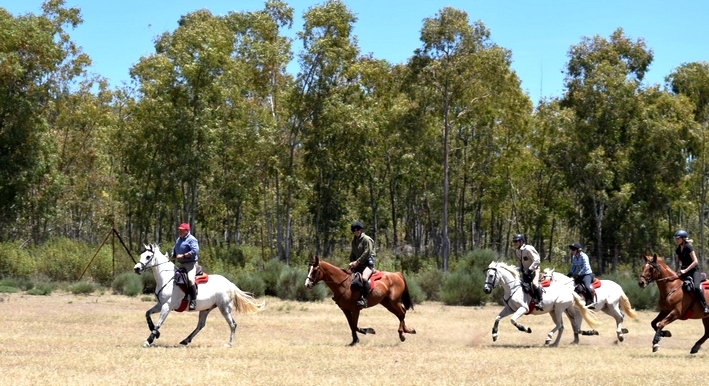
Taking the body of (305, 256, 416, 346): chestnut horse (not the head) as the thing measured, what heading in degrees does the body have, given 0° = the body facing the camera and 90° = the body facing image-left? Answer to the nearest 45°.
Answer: approximately 90°

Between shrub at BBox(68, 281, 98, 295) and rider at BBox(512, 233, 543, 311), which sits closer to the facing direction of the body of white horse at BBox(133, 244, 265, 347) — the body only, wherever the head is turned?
the shrub

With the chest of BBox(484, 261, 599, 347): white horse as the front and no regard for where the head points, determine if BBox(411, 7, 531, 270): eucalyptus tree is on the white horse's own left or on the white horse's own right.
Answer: on the white horse's own right

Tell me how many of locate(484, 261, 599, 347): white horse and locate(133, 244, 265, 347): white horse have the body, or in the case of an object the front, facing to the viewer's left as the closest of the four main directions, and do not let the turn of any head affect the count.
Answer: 2

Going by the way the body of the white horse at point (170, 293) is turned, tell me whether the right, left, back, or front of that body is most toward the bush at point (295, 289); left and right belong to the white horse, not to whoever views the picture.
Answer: right

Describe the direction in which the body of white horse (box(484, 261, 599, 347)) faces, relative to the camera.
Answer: to the viewer's left

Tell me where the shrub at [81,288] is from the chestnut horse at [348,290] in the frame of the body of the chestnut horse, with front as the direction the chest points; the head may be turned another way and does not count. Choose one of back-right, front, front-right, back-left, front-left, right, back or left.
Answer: front-right

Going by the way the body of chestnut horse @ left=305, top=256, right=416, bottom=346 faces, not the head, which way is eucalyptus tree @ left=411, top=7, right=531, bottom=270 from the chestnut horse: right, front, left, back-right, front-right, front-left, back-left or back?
right

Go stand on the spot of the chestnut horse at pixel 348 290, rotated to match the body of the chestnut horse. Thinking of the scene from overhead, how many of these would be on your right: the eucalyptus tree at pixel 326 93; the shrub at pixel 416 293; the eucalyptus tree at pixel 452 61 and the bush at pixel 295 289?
4

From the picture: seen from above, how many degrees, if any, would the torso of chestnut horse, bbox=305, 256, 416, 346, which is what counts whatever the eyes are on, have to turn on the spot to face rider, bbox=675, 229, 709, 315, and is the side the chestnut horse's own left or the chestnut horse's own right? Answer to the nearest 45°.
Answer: approximately 180°

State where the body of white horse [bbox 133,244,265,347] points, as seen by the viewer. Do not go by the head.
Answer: to the viewer's left

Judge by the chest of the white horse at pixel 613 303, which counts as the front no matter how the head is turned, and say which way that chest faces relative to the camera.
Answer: to the viewer's left
